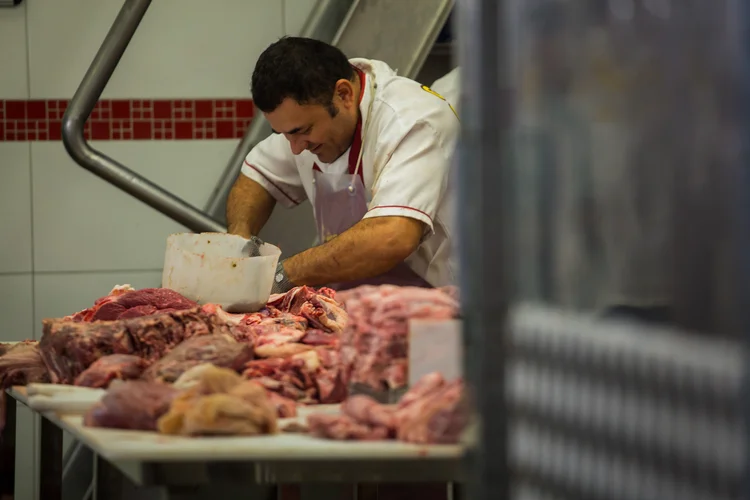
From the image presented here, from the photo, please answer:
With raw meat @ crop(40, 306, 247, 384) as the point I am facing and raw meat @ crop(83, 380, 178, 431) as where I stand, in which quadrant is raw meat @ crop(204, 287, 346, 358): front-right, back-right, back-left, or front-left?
front-right

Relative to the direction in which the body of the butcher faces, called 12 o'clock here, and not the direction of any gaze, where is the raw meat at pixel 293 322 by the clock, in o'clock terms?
The raw meat is roughly at 11 o'clock from the butcher.

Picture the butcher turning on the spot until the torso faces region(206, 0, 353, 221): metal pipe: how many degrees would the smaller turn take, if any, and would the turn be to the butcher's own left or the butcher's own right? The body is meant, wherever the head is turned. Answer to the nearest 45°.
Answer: approximately 90° to the butcher's own right

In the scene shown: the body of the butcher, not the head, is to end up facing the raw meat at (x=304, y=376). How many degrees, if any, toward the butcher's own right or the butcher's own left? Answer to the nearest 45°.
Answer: approximately 45° to the butcher's own left

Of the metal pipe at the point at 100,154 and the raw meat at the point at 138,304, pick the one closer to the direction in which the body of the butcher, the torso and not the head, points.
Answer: the raw meat

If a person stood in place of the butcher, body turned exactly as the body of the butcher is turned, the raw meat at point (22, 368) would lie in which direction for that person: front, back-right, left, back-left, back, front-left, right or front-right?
front

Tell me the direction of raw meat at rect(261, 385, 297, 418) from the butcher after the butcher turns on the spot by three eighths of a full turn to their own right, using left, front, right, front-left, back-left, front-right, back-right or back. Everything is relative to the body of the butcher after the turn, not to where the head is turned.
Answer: back

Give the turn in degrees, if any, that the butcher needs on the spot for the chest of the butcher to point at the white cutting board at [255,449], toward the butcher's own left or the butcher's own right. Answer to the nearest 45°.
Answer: approximately 45° to the butcher's own left

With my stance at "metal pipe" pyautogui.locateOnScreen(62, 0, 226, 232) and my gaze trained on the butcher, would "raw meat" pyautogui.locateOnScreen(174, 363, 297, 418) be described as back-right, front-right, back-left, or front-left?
front-right

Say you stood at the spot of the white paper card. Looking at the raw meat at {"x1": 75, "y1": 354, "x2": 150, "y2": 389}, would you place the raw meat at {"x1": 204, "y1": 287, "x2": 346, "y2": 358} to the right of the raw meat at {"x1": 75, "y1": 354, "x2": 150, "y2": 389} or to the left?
right

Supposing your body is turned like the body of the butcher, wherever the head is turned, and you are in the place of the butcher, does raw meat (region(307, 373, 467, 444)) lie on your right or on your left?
on your left

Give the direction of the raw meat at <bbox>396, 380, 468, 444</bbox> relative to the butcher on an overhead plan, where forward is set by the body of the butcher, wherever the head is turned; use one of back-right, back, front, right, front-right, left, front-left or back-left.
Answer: front-left

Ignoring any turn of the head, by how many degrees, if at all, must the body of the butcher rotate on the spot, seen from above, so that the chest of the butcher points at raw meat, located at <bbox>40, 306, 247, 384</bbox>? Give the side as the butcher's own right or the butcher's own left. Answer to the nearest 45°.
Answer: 0° — they already face it

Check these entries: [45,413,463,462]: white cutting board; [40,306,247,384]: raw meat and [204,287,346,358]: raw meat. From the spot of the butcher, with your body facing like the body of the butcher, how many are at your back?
0

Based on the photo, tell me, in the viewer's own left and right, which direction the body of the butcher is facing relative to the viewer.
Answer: facing the viewer and to the left of the viewer

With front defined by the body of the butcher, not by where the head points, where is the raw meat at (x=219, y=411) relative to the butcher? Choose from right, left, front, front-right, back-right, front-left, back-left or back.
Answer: front-left

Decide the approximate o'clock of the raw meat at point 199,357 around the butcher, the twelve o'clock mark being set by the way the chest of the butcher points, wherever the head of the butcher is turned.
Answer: The raw meat is roughly at 11 o'clock from the butcher.

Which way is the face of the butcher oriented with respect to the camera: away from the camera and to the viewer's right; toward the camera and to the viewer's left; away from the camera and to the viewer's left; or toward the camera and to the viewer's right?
toward the camera and to the viewer's left

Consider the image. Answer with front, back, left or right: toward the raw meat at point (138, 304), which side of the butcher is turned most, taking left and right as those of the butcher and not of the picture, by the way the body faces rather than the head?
front
